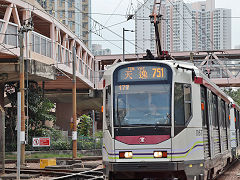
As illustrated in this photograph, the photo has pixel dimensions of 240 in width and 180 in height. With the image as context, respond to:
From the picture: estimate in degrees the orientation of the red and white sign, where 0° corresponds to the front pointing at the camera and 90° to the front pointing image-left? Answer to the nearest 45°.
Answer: approximately 0°
